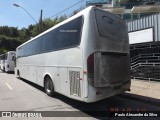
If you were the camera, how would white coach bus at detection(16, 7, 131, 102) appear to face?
facing away from the viewer and to the left of the viewer

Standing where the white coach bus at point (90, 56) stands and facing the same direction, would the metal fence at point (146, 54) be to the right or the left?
on its right

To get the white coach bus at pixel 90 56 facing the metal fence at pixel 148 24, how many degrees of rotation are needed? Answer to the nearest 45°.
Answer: approximately 90° to its right
